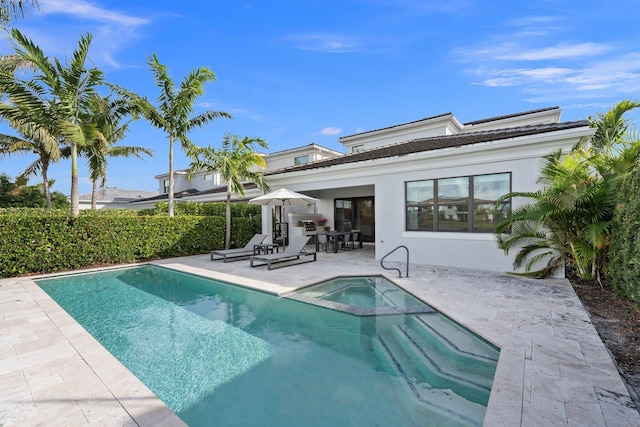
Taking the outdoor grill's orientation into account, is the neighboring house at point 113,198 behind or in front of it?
behind

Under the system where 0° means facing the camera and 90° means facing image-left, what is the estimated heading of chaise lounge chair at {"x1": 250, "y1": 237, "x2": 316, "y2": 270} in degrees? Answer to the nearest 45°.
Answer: approximately 45°

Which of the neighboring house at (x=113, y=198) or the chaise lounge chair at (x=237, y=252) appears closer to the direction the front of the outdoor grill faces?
the chaise lounge chair
